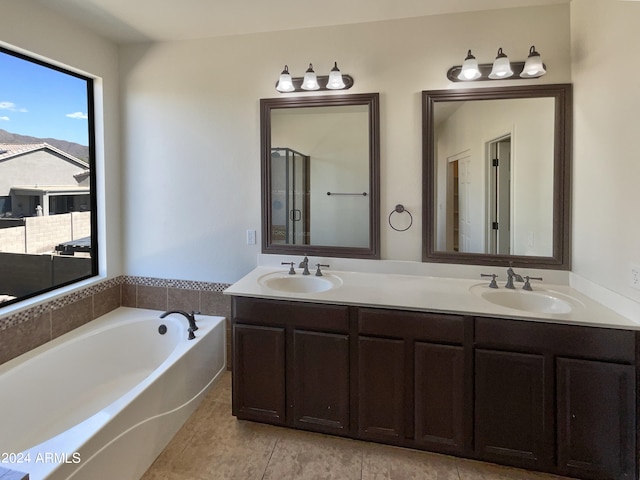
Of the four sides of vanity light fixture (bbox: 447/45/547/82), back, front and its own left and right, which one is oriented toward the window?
right

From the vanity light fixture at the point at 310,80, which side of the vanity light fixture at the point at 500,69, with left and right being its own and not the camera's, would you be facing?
right

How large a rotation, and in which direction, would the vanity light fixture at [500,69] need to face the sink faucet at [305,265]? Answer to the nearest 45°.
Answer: approximately 90° to its right

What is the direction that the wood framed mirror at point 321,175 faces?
toward the camera

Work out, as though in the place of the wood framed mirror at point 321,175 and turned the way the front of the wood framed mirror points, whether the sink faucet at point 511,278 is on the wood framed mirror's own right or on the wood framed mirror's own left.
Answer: on the wood framed mirror's own left

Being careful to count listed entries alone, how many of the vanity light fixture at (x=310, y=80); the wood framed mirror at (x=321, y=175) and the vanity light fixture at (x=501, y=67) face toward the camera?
3

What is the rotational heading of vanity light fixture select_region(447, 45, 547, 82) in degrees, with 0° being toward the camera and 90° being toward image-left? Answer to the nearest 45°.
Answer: approximately 0°
